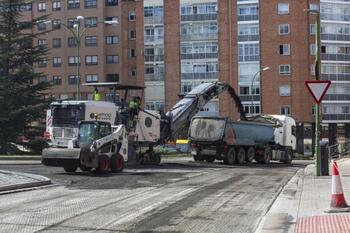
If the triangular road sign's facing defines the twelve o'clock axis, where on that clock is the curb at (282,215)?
The curb is roughly at 12 o'clock from the triangular road sign.

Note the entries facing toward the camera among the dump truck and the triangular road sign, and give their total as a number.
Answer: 1

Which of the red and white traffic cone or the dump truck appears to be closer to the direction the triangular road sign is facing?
the red and white traffic cone

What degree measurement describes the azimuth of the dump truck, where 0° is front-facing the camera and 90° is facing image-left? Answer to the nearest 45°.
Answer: approximately 225°

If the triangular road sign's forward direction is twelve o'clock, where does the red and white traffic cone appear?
The red and white traffic cone is roughly at 12 o'clock from the triangular road sign.

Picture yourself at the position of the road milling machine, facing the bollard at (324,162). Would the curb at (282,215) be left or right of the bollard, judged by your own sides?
right

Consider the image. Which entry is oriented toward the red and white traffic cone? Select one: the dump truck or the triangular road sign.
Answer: the triangular road sign

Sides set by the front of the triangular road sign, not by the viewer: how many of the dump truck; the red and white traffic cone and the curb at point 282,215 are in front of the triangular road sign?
2

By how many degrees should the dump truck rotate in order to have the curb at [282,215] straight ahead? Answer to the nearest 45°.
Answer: approximately 135° to its right

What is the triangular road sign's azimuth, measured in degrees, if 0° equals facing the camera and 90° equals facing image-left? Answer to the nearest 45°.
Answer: approximately 0°
